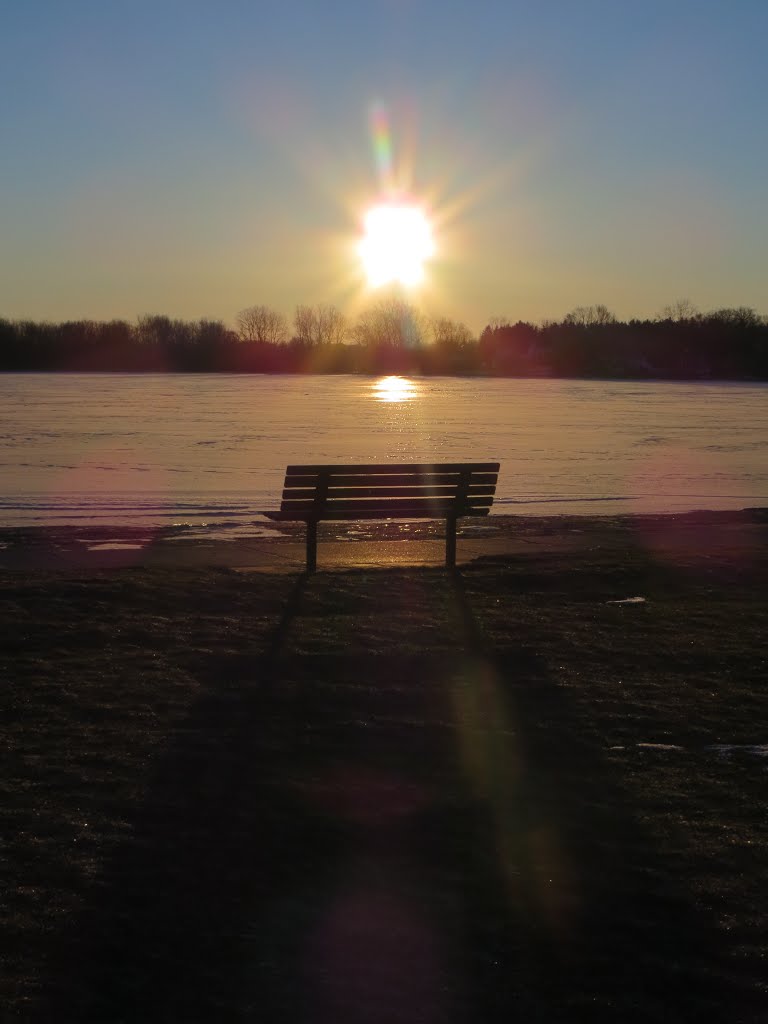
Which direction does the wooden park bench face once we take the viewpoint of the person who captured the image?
facing away from the viewer and to the left of the viewer
